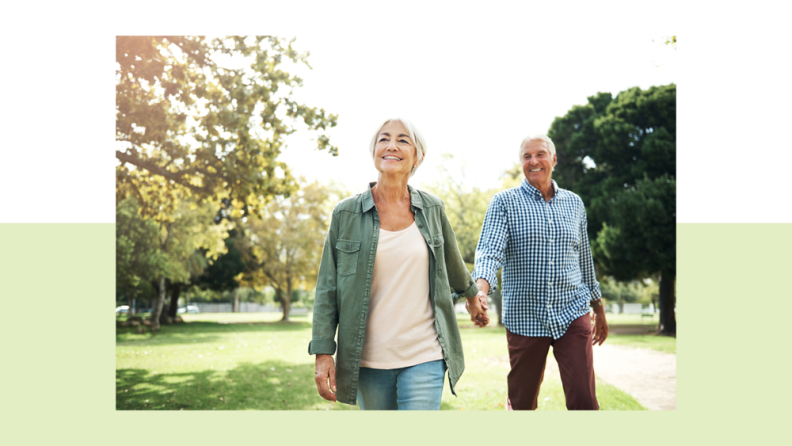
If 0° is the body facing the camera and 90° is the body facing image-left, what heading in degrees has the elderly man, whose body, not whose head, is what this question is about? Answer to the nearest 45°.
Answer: approximately 0°

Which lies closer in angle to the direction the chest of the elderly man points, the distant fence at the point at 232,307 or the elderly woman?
the elderly woman

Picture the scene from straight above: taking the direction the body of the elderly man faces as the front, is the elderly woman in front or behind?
in front

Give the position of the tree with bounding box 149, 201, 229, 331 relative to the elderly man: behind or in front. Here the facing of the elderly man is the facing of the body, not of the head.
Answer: behind

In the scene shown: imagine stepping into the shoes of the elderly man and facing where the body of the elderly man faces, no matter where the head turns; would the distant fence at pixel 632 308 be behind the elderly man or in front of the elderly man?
behind

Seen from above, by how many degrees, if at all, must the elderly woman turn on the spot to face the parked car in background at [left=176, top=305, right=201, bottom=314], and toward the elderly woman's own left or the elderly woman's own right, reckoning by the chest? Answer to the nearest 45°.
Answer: approximately 180°

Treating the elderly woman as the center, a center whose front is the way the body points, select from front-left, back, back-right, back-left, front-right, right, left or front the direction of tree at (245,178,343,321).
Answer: back

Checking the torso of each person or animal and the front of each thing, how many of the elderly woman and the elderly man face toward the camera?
2
